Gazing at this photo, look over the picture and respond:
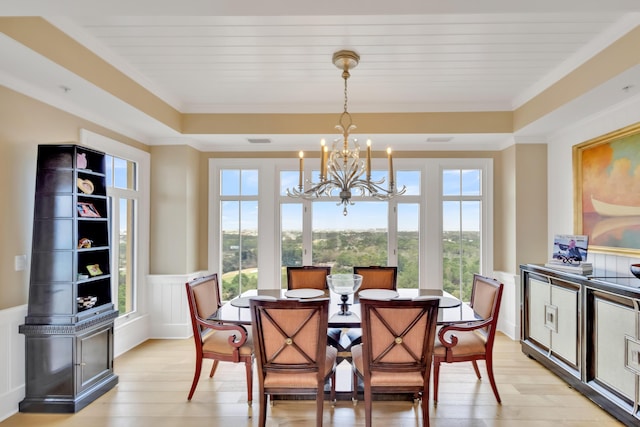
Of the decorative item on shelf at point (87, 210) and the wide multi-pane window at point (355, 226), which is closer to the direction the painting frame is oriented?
the decorative item on shelf

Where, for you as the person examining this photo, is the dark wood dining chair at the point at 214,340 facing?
facing to the right of the viewer

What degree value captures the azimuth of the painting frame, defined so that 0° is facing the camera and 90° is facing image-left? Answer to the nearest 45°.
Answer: approximately 45°

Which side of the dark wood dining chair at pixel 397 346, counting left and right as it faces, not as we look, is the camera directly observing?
back

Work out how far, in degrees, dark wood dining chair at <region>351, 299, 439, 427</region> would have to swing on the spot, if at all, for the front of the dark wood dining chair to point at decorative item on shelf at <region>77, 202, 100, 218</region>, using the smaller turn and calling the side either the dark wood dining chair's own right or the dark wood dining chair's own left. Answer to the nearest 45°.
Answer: approximately 90° to the dark wood dining chair's own left

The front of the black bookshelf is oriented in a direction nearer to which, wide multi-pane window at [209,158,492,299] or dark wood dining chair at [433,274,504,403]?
the dark wood dining chair
